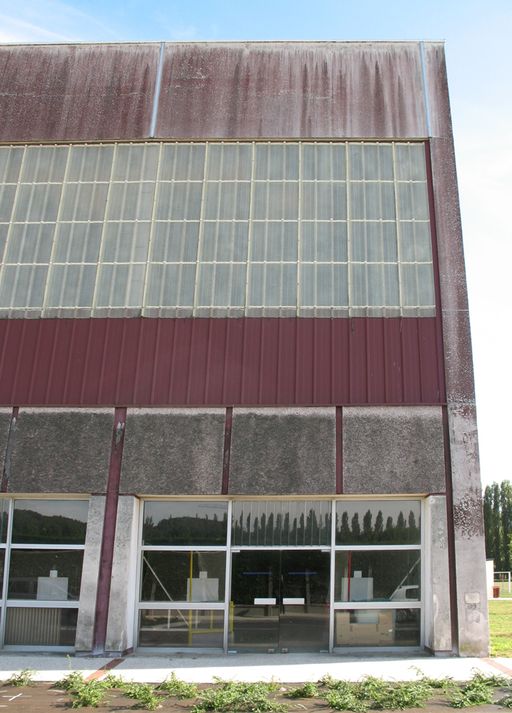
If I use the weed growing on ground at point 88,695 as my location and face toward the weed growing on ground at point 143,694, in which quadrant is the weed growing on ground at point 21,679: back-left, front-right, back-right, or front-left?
back-left

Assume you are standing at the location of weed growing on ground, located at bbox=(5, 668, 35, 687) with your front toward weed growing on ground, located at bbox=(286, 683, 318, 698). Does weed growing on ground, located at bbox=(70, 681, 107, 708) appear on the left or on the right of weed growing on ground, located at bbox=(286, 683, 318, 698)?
right

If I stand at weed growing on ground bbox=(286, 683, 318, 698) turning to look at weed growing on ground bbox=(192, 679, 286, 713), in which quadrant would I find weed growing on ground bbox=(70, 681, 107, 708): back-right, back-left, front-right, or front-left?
front-right

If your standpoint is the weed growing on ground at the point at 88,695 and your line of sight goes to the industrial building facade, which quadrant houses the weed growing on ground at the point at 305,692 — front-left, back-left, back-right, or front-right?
front-right
